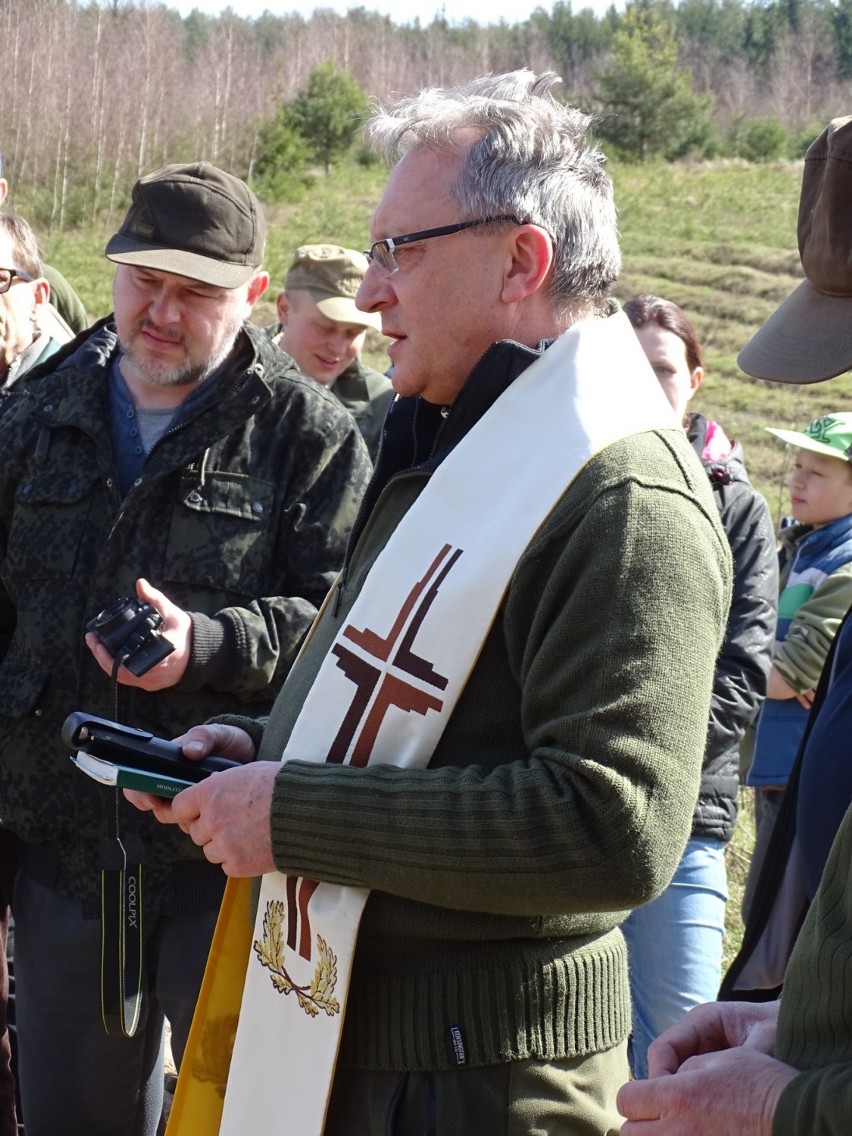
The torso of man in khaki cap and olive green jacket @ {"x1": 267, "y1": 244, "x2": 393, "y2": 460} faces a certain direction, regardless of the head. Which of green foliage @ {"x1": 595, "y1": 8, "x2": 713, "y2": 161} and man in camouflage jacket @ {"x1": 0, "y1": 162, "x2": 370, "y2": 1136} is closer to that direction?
the man in camouflage jacket

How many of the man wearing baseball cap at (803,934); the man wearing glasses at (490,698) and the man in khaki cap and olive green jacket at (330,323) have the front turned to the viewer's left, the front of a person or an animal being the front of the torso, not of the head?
2

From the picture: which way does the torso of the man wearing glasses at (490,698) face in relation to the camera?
to the viewer's left

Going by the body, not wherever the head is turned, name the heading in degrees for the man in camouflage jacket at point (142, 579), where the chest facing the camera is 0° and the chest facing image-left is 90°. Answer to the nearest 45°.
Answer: approximately 45°

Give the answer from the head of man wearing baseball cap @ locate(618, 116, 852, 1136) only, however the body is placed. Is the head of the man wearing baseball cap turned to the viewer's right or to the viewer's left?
to the viewer's left

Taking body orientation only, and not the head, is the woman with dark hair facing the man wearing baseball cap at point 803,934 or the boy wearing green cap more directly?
the man wearing baseball cap

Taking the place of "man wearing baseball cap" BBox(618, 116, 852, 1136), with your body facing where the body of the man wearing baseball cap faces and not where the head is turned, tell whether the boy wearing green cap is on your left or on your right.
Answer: on your right

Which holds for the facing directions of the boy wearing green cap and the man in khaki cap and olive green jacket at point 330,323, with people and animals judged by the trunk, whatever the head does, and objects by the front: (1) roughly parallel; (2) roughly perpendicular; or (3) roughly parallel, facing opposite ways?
roughly perpendicular

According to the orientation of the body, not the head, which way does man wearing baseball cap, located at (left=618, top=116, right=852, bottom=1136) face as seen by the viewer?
to the viewer's left
